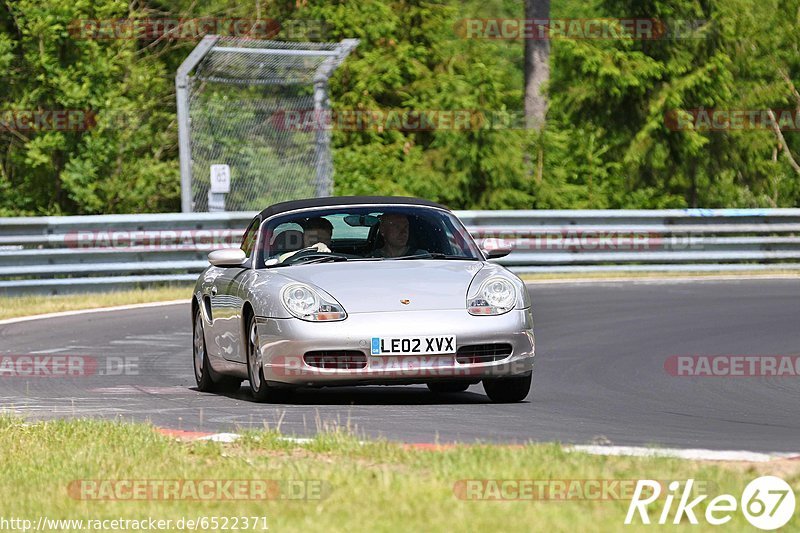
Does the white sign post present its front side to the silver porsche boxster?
yes

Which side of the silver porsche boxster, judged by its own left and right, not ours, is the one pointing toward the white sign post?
back

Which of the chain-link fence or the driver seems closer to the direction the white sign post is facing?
the driver

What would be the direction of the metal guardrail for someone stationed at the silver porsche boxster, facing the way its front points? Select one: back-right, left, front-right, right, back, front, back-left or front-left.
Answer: back

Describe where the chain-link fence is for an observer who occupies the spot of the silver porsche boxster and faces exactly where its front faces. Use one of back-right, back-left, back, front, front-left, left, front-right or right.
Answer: back

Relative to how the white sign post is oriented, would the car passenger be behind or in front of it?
in front

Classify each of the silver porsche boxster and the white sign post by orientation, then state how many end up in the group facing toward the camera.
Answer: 2

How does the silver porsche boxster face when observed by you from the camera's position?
facing the viewer

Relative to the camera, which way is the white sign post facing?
toward the camera
